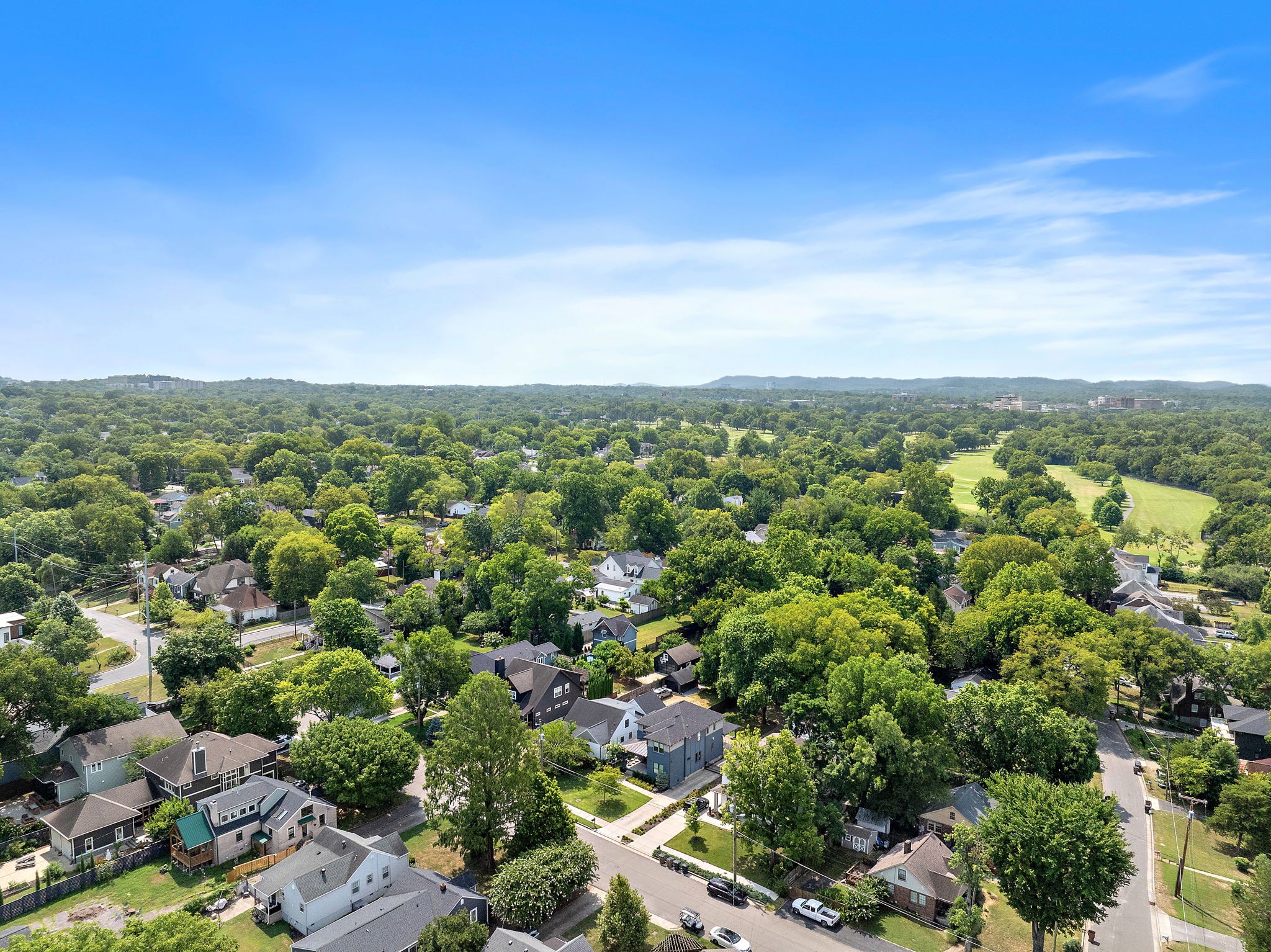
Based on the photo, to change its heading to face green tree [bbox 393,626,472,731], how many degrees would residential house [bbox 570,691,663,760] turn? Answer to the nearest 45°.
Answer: approximately 45° to its right

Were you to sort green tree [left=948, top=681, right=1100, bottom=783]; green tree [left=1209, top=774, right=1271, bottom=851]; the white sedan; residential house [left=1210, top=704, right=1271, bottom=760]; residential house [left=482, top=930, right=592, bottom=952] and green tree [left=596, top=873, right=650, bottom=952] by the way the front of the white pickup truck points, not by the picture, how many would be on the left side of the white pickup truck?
3

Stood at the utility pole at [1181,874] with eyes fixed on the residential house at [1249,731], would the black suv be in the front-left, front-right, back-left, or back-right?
back-left

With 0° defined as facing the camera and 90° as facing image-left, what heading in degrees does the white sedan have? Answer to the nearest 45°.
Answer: approximately 315°

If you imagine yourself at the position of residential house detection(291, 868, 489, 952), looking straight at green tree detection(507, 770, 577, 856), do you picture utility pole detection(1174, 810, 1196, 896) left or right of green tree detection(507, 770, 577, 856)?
right

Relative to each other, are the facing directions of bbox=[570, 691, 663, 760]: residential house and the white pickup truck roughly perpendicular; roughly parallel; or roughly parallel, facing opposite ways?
roughly perpendicular

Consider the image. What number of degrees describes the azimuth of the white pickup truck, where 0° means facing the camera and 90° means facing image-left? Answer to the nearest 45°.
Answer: approximately 135°

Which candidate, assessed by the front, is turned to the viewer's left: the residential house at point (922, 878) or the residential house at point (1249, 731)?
the residential house at point (1249, 731)

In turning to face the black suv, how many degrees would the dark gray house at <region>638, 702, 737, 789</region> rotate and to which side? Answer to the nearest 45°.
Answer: approximately 45° to its left

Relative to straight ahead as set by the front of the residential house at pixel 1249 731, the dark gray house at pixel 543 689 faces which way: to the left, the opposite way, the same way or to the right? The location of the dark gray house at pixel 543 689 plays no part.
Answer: to the left
